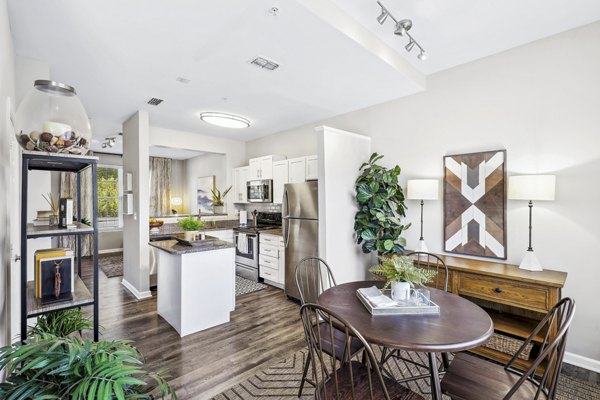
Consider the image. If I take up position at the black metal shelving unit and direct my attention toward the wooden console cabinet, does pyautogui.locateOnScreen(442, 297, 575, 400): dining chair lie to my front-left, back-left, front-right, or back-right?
front-right

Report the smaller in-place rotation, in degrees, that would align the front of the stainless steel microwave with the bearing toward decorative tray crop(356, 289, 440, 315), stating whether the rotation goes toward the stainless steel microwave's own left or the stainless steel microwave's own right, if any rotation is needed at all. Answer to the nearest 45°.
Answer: approximately 45° to the stainless steel microwave's own left

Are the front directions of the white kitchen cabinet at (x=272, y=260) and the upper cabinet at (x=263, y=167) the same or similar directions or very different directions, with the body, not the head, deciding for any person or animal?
same or similar directions

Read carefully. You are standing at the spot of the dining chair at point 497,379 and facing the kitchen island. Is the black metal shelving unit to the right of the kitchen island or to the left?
left

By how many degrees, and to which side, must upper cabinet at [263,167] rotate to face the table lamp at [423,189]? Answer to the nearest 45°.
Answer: approximately 90° to its left

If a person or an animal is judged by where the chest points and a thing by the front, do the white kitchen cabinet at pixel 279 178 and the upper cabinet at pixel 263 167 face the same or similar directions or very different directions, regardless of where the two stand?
same or similar directions

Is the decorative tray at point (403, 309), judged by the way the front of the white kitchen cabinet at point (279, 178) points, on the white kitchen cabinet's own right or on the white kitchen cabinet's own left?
on the white kitchen cabinet's own left

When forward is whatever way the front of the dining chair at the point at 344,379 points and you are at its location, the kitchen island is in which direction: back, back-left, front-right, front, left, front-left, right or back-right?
left

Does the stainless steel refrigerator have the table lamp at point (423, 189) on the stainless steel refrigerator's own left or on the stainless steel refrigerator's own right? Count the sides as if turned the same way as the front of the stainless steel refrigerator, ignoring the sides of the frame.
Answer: on the stainless steel refrigerator's own left

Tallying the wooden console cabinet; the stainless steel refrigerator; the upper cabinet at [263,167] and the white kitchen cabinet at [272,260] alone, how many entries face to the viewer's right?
0

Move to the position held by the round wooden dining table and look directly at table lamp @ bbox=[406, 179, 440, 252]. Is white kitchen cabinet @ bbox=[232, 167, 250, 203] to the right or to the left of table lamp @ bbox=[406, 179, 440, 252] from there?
left

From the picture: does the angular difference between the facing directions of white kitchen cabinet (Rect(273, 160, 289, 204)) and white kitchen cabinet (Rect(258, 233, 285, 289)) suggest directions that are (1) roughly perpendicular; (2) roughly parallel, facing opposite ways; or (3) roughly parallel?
roughly parallel

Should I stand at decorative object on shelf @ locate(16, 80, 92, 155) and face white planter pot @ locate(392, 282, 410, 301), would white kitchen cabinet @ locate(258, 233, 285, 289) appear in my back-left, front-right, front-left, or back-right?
front-left

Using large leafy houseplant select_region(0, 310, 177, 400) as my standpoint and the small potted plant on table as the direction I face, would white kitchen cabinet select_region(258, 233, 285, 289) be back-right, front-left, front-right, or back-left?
front-left

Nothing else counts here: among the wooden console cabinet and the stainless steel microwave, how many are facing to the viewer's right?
0

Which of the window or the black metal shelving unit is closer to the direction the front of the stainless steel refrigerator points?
the black metal shelving unit

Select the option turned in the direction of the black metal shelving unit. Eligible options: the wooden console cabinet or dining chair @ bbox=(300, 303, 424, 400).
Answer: the wooden console cabinet

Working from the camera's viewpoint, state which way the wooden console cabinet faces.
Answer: facing the viewer and to the left of the viewer

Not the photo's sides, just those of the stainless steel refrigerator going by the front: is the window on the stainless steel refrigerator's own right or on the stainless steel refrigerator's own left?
on the stainless steel refrigerator's own right

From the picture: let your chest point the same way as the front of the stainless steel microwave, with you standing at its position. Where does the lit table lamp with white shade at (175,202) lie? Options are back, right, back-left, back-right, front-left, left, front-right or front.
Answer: right
